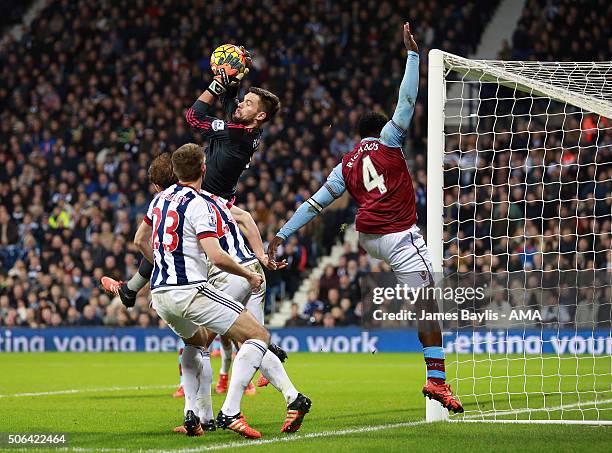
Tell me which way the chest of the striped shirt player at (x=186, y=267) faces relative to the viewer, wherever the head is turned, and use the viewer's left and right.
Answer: facing away from the viewer and to the right of the viewer

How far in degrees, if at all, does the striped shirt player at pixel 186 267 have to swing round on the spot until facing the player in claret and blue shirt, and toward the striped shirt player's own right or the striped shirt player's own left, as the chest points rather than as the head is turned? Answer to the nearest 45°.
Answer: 0° — they already face them
